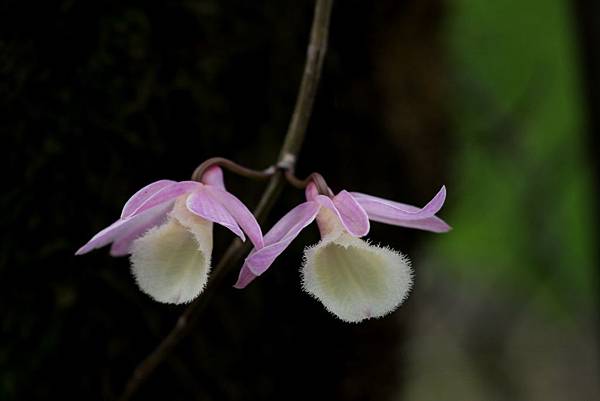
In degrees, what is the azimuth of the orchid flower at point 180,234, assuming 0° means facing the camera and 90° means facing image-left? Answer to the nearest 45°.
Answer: approximately 45°
